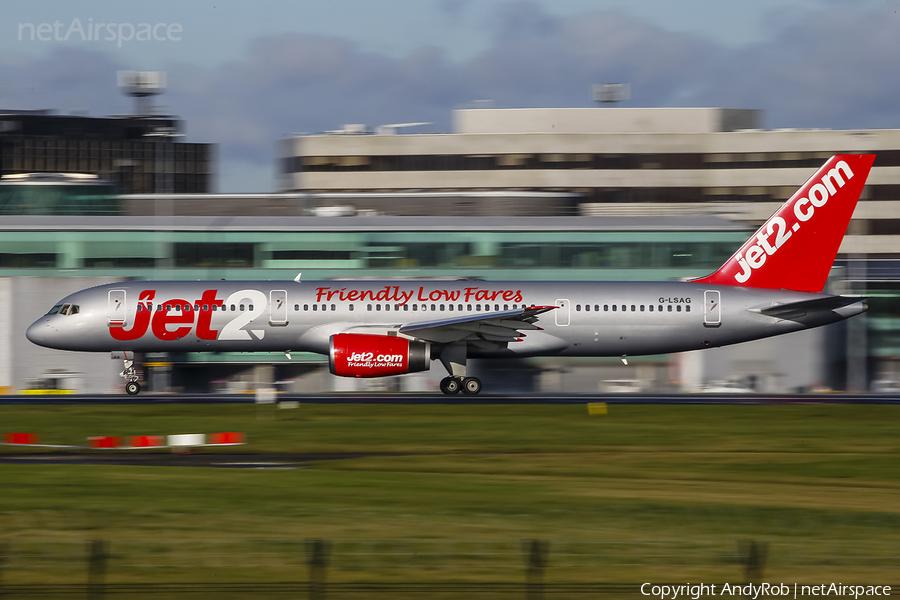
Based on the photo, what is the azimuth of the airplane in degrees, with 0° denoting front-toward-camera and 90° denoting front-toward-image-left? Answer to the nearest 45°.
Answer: approximately 90°
